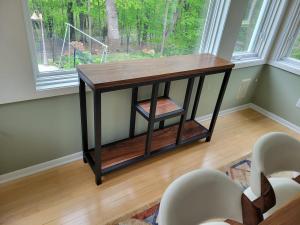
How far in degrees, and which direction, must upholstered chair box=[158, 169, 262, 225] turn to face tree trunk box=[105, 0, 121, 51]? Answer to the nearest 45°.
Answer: approximately 180°

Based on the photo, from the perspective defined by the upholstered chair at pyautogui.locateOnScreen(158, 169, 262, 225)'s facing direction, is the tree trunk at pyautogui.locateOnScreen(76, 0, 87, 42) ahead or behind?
behind

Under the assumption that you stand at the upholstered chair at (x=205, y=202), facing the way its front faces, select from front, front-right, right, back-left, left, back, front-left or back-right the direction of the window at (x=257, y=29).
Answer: back-left

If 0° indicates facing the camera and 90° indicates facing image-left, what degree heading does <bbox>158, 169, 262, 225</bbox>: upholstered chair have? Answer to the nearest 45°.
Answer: approximately 315°

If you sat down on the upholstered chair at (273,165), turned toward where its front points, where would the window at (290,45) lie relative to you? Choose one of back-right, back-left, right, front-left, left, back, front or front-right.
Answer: back-left

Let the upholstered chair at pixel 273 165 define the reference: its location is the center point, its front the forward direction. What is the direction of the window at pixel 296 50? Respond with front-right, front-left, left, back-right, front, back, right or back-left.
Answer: back-left
